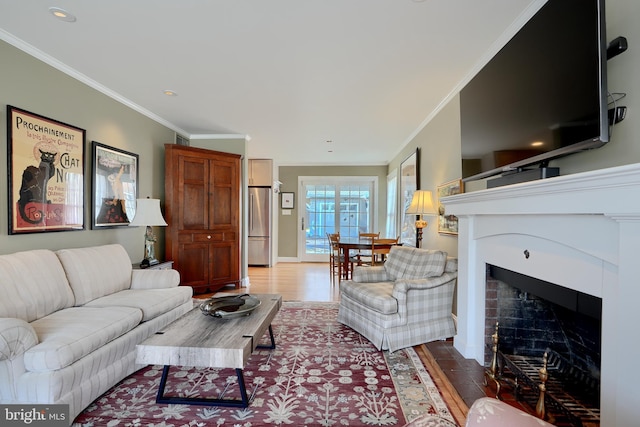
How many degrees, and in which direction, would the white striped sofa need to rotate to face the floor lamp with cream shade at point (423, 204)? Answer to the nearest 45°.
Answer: approximately 45° to its left

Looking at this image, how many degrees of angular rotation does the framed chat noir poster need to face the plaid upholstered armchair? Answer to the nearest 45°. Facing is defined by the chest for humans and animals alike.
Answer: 0° — it already faces it

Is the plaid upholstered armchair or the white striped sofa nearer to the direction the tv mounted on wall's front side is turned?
the white striped sofa

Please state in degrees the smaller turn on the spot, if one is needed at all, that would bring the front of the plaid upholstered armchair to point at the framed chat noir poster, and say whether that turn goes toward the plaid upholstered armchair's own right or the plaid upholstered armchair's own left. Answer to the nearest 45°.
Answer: approximately 45° to the plaid upholstered armchair's own right

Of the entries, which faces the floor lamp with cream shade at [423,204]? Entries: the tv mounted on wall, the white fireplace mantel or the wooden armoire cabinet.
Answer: the wooden armoire cabinet

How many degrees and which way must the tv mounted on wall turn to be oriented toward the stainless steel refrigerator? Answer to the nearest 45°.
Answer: approximately 90° to its right

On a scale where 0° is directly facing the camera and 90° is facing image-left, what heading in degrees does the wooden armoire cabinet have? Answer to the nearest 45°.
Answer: approximately 315°

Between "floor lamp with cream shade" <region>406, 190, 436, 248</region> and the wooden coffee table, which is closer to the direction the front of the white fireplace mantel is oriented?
the wooden coffee table

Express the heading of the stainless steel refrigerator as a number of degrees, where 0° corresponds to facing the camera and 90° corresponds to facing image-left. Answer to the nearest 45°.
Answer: approximately 0°

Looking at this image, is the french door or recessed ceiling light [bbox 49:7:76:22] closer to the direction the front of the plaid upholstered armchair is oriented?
the recessed ceiling light

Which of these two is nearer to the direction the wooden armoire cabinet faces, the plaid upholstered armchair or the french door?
the plaid upholstered armchair
